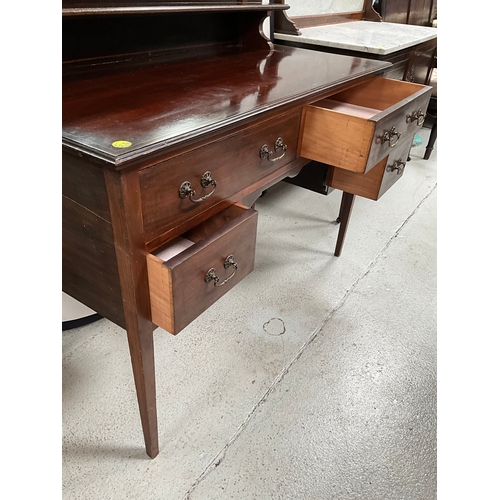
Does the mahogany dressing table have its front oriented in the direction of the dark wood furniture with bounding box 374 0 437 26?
no

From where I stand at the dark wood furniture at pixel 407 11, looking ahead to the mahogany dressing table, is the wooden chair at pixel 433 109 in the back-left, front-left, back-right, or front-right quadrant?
front-left

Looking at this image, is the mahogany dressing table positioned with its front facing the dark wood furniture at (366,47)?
no

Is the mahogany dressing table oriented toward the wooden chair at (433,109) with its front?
no

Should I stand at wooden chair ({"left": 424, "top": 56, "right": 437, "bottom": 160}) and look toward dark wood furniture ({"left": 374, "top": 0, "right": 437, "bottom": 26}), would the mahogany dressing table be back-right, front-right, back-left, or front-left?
back-left
